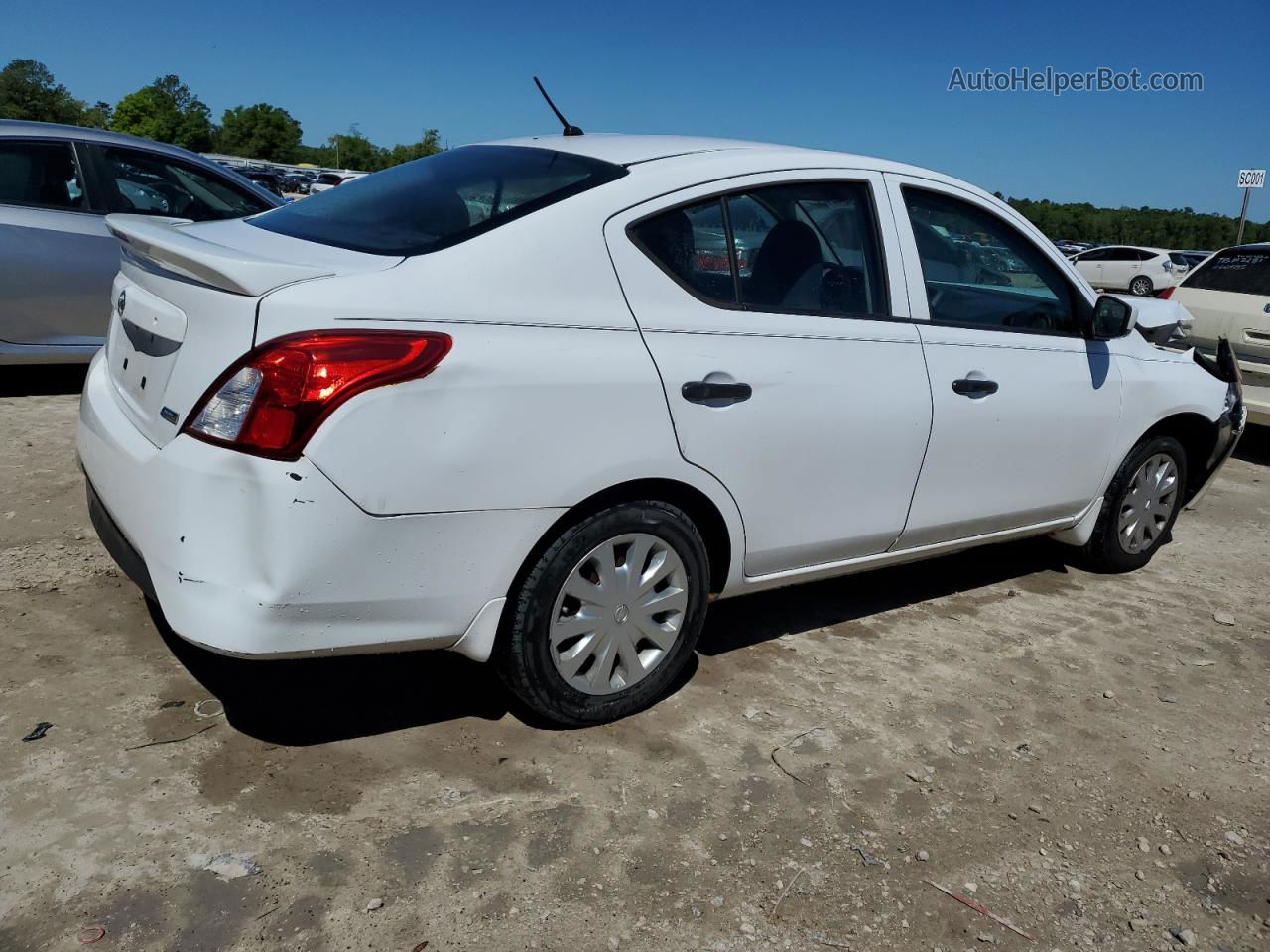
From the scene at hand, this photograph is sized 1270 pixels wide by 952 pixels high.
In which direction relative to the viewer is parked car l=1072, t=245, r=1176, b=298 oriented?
to the viewer's left

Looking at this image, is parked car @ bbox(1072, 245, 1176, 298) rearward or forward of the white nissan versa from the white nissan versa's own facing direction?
forward

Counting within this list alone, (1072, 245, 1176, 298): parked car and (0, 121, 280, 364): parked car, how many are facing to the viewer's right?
1

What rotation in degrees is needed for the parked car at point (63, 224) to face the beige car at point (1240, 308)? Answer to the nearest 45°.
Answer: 0° — it already faces it

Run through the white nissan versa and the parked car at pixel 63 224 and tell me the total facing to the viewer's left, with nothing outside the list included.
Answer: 0

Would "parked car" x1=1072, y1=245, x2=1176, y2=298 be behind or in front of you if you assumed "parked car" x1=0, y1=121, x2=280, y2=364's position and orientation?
in front

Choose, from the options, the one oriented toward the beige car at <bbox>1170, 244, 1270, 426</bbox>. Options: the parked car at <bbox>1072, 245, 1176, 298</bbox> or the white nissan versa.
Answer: the white nissan versa

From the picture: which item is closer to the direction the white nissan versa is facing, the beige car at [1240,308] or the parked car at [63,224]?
the beige car

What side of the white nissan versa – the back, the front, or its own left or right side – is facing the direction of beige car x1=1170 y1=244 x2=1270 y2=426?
front

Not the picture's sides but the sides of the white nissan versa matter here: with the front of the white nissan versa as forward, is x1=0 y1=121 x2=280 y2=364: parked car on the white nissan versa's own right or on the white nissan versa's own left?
on the white nissan versa's own left

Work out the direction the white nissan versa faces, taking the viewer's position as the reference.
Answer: facing away from the viewer and to the right of the viewer

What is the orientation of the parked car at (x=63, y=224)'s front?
to the viewer's right

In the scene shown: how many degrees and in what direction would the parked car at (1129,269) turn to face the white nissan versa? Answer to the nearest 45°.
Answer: approximately 90° to its left

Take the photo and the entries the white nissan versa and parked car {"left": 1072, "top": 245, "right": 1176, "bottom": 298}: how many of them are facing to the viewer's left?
1

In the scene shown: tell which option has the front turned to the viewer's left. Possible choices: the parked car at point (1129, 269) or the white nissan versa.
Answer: the parked car
